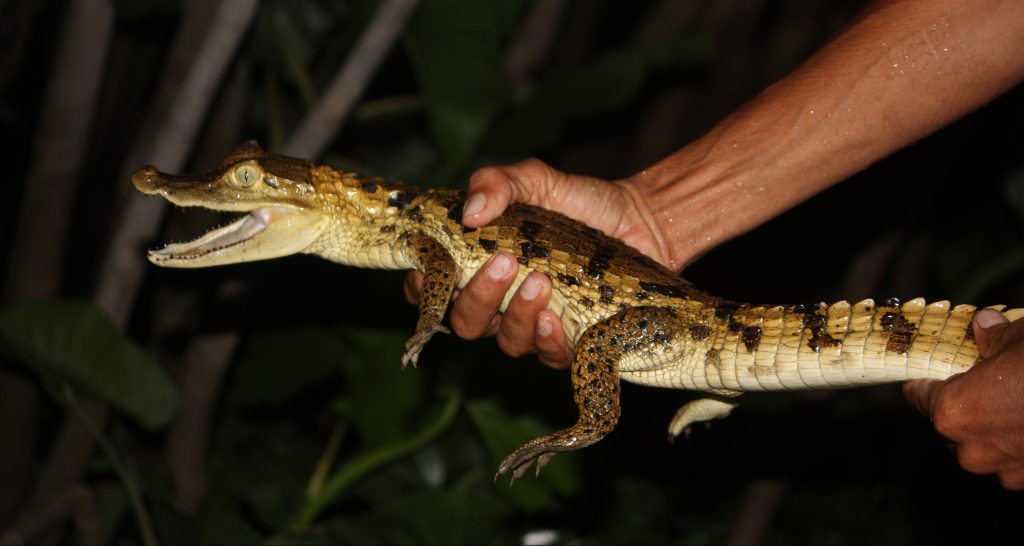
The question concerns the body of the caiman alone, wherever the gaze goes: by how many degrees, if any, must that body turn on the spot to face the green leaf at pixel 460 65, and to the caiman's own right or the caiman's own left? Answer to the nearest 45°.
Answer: approximately 45° to the caiman's own right

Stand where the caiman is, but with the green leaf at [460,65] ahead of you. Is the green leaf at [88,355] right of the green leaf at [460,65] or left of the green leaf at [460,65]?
left

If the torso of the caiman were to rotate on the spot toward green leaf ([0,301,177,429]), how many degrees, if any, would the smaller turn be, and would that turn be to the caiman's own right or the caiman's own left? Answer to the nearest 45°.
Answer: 0° — it already faces it

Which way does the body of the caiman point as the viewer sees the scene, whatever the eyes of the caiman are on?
to the viewer's left
